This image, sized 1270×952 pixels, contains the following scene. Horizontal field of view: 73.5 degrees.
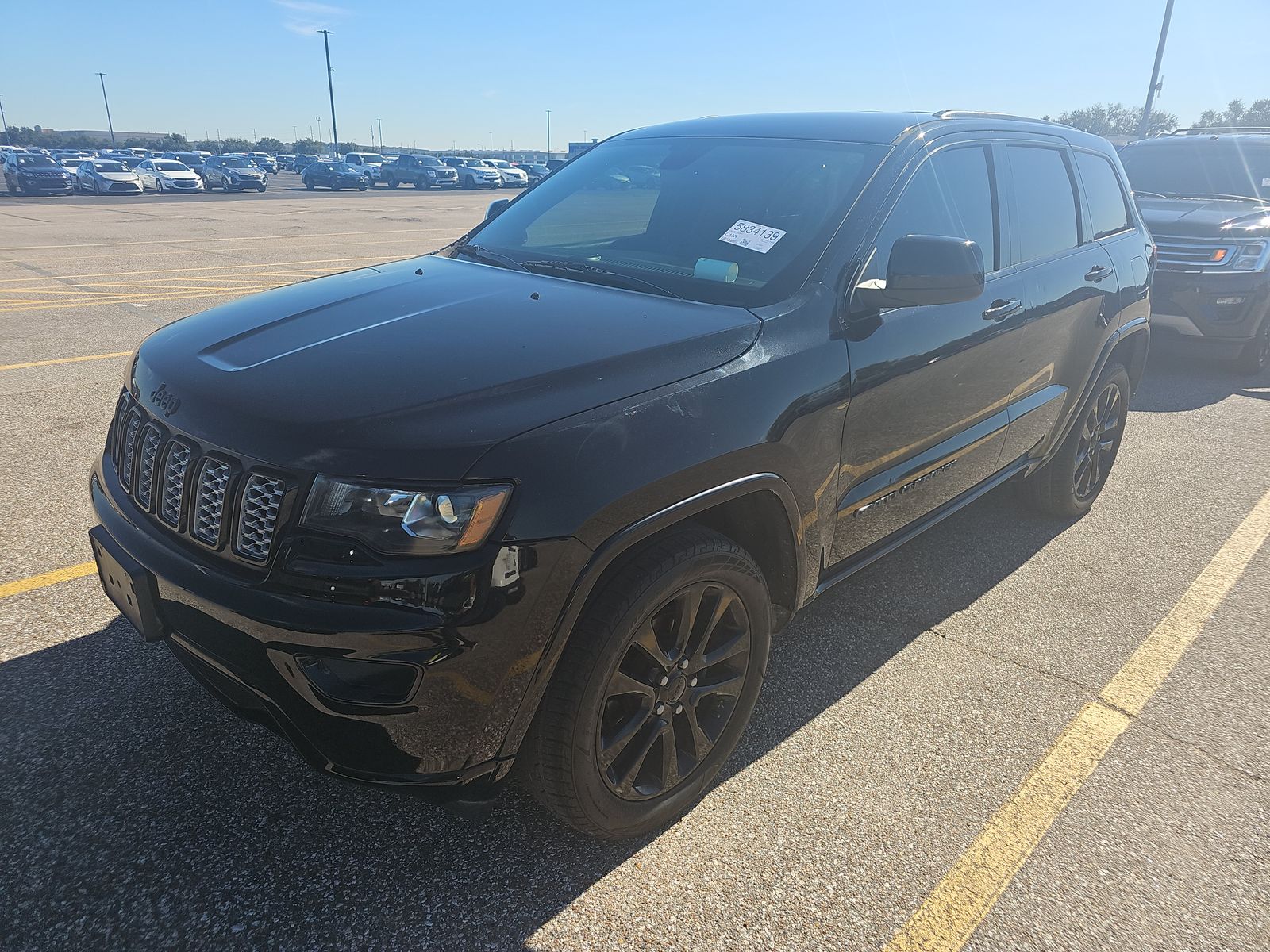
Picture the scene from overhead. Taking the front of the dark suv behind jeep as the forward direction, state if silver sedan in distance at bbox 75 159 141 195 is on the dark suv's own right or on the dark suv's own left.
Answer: on the dark suv's own right

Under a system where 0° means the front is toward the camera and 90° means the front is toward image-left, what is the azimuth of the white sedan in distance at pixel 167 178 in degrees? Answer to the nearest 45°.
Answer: approximately 315°

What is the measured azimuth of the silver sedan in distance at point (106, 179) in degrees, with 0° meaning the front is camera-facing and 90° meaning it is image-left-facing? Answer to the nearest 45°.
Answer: approximately 315°

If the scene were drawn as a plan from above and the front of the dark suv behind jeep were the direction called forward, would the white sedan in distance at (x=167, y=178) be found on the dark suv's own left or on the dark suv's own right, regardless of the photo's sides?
on the dark suv's own right

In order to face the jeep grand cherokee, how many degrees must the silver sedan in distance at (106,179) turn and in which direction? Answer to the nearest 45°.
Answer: approximately 45° to its right

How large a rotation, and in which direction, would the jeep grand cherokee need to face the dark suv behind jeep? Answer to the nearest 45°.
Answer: approximately 180°

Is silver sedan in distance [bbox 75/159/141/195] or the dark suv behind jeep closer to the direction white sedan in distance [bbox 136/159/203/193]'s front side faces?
the dark suv behind jeep

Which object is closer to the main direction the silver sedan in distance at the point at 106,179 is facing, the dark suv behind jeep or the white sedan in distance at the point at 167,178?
the dark suv behind jeep

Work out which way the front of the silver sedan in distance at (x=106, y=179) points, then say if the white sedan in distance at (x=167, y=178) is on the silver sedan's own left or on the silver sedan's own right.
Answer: on the silver sedan's own left
